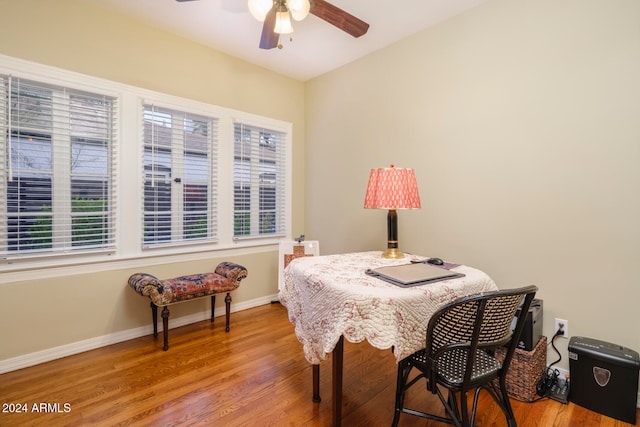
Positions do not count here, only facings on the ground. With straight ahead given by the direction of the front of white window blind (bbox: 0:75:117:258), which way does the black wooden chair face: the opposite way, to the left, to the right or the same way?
to the left

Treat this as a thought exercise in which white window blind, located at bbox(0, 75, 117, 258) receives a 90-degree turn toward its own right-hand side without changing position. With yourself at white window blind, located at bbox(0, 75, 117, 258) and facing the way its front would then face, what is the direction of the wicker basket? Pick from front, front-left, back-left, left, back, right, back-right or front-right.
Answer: left

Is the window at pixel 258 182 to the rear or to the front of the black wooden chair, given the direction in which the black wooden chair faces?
to the front

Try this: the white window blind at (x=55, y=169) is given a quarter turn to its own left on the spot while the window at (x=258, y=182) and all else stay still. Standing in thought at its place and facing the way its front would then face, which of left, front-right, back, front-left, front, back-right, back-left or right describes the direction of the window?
front-right

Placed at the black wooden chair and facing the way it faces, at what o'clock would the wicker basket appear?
The wicker basket is roughly at 2 o'clock from the black wooden chair.

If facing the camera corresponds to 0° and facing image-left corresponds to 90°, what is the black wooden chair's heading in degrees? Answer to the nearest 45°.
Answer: approximately 135°

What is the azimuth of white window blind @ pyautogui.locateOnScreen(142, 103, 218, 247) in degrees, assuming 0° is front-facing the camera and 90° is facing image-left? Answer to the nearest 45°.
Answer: approximately 315°

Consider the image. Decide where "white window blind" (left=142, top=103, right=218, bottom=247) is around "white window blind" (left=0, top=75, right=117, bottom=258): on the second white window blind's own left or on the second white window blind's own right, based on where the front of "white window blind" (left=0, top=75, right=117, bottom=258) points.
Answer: on the second white window blind's own left

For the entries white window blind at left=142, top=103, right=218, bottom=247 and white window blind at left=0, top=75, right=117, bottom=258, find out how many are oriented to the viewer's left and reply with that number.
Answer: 0

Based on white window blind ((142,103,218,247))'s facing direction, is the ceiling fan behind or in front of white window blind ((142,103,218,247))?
in front

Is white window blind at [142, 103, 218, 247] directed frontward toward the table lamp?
yes

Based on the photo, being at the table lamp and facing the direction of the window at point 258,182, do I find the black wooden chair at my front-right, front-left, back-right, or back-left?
back-left

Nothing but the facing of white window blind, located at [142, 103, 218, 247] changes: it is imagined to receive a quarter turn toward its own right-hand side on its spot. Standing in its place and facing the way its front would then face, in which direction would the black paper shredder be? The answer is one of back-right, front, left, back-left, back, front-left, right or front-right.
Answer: left

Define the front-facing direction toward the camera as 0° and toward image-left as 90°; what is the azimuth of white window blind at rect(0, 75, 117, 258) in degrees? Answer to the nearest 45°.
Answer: approximately 315°

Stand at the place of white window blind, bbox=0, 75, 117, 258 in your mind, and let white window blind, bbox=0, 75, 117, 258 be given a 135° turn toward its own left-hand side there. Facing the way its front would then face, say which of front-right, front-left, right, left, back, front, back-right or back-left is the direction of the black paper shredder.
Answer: back-right
